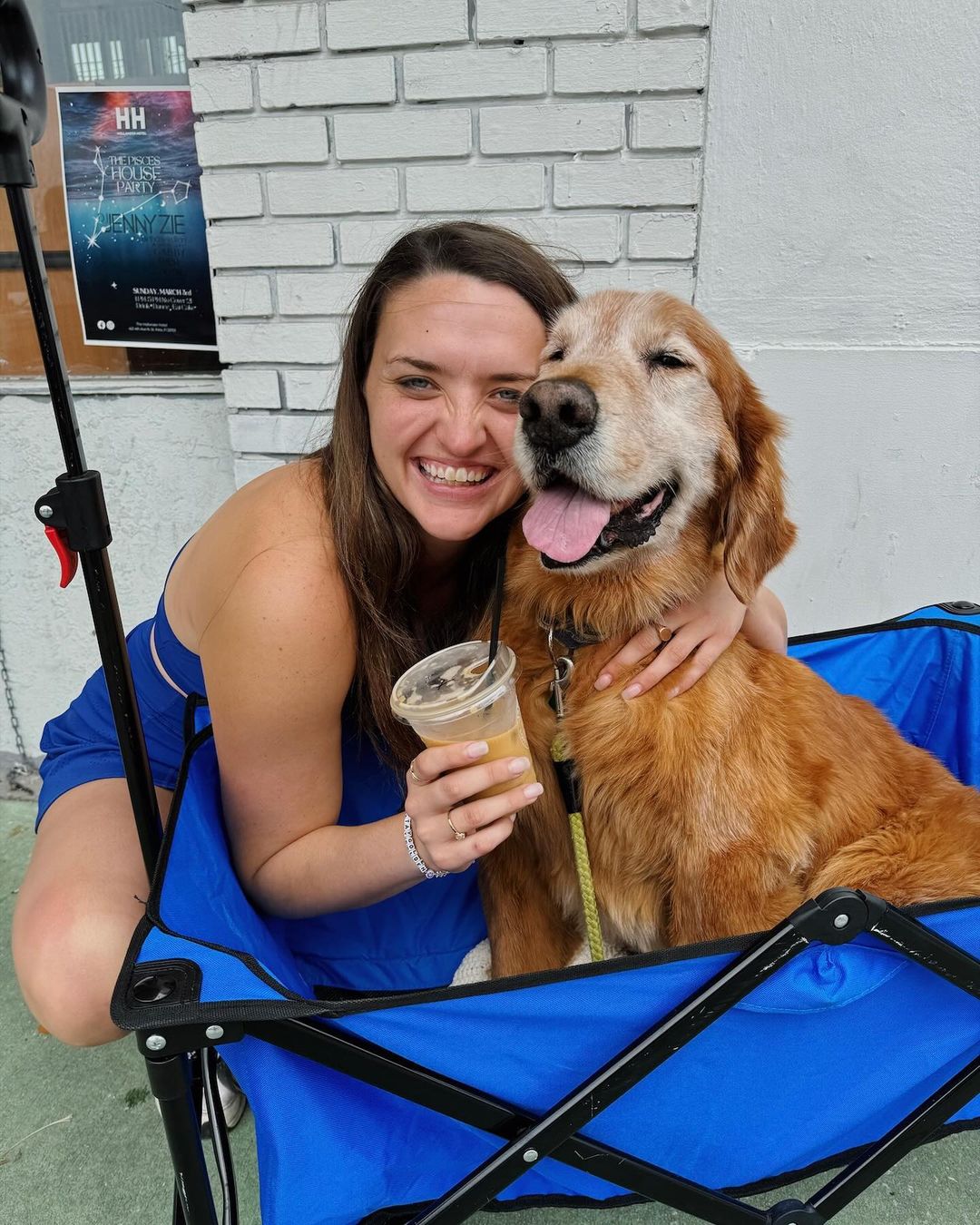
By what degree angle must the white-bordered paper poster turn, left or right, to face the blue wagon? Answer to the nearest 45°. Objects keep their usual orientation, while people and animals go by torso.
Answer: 0° — it already faces it

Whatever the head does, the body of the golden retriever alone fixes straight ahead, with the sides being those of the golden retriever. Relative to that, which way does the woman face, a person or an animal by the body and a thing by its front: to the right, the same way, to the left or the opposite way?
to the left

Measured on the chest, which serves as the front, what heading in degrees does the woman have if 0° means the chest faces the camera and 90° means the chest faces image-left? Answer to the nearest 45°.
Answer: approximately 315°

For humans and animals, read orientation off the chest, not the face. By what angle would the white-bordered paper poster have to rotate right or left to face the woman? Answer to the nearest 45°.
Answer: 0° — it already faces them

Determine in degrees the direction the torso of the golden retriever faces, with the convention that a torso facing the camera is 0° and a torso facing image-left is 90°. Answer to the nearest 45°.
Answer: approximately 45°

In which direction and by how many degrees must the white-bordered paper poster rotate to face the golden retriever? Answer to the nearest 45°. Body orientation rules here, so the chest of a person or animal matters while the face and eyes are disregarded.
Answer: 0° — it already faces it
